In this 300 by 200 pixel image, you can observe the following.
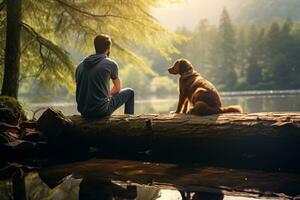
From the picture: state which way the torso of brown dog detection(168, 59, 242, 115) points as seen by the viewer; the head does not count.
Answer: to the viewer's left

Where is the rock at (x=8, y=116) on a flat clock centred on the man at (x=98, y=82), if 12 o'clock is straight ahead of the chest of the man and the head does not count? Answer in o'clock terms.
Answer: The rock is roughly at 8 o'clock from the man.

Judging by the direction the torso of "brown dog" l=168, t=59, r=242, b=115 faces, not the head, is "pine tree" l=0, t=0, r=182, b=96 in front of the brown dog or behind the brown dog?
in front

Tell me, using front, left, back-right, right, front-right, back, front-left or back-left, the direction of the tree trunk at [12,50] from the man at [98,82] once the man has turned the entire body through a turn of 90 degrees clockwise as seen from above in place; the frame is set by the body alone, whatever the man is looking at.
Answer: back

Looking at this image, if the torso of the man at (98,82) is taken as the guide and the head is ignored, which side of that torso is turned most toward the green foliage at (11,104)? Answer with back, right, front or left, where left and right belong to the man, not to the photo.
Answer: left

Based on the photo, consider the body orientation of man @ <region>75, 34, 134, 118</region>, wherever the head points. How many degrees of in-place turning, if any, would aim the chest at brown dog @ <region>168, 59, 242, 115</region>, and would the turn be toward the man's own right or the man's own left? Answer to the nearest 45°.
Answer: approximately 45° to the man's own right

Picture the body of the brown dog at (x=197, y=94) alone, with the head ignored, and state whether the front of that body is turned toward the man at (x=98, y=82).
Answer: yes

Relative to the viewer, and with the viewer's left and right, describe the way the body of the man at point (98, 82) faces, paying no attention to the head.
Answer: facing away from the viewer and to the right of the viewer

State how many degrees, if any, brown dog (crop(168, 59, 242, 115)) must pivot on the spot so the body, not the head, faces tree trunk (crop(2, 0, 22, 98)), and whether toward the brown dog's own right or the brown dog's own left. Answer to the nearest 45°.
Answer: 0° — it already faces it
